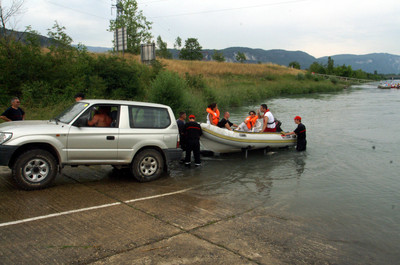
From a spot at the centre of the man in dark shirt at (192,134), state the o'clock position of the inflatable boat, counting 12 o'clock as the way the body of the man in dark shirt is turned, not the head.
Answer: The inflatable boat is roughly at 1 o'clock from the man in dark shirt.

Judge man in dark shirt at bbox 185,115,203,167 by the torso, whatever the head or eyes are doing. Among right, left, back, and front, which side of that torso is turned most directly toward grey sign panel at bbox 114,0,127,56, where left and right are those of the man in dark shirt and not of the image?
front

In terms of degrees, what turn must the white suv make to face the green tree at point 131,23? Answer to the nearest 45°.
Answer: approximately 90° to its right

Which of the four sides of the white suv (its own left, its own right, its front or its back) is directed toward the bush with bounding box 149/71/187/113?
right

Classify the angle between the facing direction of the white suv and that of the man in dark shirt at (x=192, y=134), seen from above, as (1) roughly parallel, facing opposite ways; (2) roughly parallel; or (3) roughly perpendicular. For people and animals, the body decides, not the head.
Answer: roughly perpendicular

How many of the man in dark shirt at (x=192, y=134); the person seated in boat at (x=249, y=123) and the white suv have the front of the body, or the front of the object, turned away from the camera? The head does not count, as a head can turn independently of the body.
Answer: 1

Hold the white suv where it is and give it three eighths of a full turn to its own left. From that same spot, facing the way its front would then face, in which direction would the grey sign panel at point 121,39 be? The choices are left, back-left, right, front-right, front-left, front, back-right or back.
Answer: back-left

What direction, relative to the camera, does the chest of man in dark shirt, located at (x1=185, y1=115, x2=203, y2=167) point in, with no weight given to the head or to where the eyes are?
away from the camera

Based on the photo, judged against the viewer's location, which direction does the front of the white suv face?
facing to the left of the viewer

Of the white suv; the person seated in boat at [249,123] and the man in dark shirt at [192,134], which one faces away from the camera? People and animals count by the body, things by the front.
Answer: the man in dark shirt

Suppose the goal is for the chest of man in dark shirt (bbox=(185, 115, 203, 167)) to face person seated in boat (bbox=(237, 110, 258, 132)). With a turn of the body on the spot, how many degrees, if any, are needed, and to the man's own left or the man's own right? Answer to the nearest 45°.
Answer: approximately 45° to the man's own right

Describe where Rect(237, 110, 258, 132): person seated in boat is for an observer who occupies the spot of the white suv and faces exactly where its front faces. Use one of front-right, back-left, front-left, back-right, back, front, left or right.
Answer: back-right

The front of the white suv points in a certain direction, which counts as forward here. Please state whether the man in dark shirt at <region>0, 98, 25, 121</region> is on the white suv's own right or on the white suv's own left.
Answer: on the white suv's own right

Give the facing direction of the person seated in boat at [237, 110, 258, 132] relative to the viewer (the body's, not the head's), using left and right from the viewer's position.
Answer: facing the viewer and to the left of the viewer

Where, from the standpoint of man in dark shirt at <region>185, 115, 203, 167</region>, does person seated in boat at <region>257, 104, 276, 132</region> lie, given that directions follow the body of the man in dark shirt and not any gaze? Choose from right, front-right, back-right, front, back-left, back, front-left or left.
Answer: front-right
